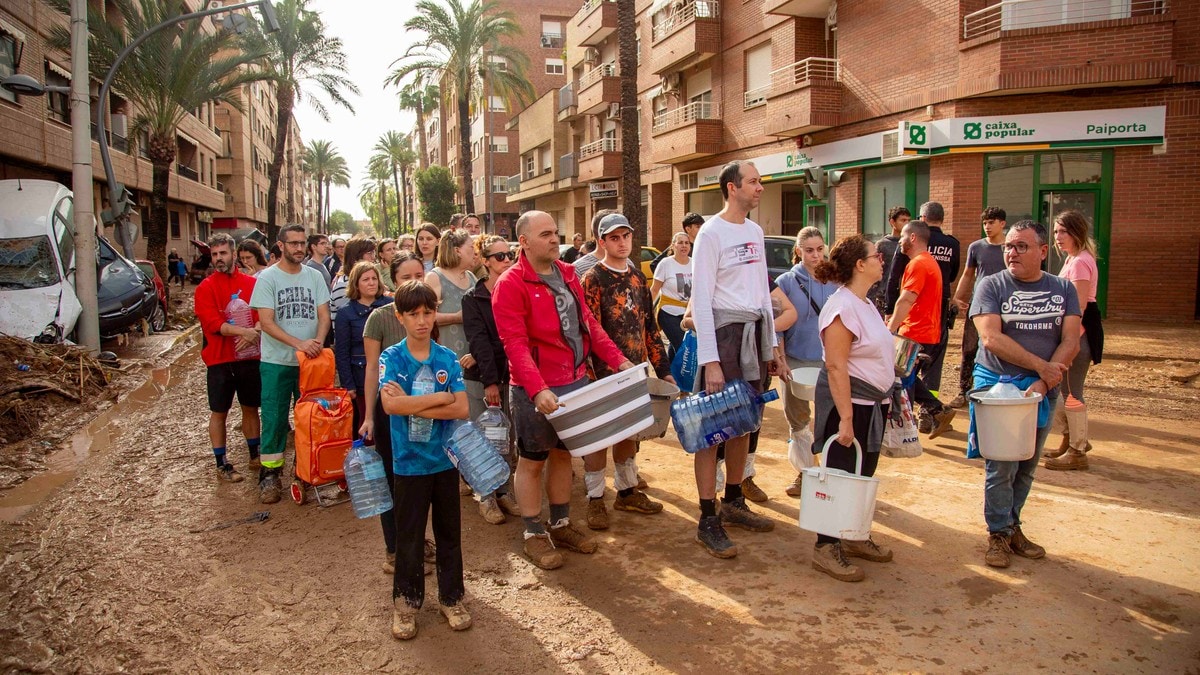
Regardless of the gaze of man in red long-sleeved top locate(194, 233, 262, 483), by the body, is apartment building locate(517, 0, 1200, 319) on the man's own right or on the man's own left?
on the man's own left

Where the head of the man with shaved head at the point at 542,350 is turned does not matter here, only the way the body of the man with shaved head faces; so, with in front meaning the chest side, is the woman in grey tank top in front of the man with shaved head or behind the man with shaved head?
behind

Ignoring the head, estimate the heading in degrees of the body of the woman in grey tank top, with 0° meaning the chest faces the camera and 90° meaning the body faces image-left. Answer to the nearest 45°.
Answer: approximately 315°

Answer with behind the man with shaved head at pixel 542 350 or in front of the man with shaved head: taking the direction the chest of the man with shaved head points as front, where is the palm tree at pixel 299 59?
behind

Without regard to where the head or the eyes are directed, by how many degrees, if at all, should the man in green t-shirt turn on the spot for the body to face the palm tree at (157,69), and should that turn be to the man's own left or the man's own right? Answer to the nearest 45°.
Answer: approximately 135° to the man's own left

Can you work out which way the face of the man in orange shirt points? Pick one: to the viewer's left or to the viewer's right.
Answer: to the viewer's left

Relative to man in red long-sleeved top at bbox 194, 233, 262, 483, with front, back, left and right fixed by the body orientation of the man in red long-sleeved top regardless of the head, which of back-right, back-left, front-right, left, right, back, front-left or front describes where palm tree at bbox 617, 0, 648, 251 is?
left

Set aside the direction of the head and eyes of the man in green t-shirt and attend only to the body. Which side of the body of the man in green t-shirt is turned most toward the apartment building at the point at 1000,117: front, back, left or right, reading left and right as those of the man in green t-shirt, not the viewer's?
left

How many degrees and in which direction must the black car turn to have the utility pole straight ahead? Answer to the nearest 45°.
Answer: approximately 45° to its right

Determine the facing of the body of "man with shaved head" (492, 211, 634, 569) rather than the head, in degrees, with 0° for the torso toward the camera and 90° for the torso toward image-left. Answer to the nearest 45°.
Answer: approximately 315°
